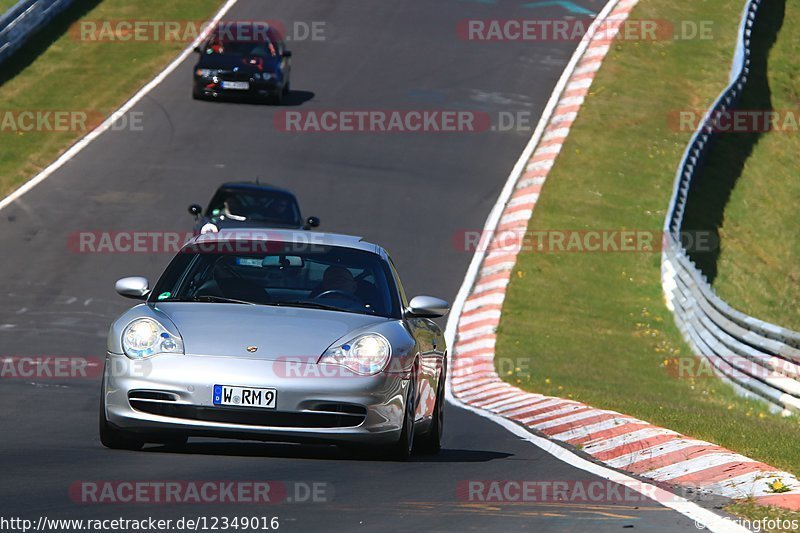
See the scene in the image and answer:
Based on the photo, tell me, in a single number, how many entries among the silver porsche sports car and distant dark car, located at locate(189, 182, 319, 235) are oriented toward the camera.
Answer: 2

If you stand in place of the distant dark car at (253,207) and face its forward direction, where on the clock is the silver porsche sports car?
The silver porsche sports car is roughly at 12 o'clock from the distant dark car.

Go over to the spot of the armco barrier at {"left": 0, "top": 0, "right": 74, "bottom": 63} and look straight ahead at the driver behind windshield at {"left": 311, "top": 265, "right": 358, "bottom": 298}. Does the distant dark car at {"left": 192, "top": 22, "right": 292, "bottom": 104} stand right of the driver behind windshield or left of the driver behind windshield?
left

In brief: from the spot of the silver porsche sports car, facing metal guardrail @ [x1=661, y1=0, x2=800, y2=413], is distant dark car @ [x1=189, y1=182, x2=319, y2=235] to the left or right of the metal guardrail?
left

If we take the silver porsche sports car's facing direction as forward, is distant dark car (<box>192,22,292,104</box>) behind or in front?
behind

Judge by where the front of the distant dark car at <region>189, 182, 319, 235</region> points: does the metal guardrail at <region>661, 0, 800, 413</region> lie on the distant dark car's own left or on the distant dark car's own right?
on the distant dark car's own left

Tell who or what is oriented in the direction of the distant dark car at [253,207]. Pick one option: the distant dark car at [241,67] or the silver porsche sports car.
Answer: the distant dark car at [241,67]

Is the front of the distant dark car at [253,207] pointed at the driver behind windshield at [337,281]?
yes

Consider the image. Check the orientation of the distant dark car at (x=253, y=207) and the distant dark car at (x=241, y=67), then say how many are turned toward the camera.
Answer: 2

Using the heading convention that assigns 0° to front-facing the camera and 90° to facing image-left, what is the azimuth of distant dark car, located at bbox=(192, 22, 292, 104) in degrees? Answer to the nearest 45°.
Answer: approximately 0°
